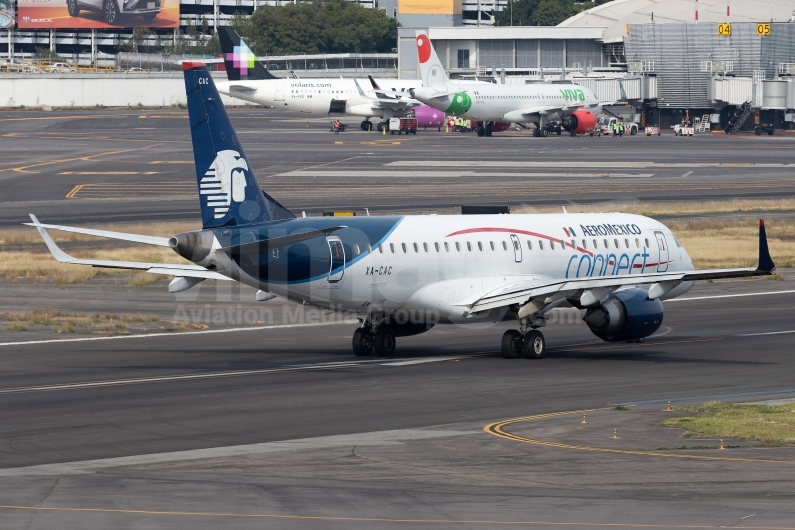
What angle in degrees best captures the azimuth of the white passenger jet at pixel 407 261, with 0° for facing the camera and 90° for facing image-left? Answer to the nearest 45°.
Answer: approximately 225°
